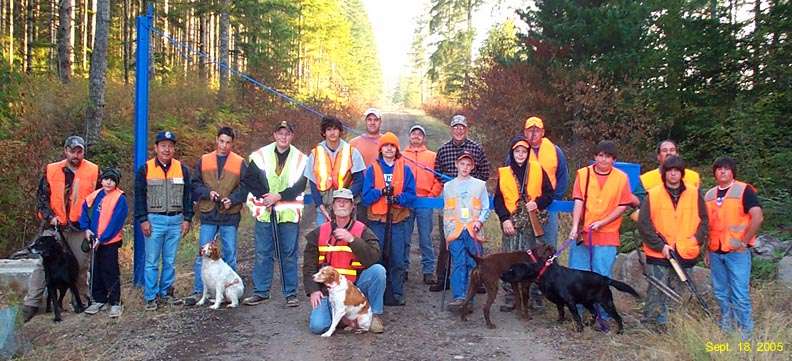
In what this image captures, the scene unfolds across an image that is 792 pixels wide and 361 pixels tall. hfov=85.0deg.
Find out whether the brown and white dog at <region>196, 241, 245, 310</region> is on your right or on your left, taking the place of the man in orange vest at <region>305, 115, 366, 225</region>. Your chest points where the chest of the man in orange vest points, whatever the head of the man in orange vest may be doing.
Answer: on your right

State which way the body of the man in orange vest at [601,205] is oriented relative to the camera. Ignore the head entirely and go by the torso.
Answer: toward the camera

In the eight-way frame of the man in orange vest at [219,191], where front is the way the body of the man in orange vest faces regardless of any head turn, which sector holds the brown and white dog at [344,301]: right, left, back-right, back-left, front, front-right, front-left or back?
front-left

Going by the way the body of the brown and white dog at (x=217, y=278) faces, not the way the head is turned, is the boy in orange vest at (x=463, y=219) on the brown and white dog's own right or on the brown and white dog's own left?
on the brown and white dog's own left

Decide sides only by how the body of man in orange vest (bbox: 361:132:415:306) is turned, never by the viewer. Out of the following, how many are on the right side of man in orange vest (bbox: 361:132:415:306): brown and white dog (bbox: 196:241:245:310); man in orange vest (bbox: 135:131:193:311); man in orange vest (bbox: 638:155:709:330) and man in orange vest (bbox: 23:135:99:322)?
3

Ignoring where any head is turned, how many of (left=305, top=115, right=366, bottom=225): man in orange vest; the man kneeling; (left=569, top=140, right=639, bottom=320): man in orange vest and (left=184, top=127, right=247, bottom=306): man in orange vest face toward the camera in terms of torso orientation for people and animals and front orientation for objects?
4

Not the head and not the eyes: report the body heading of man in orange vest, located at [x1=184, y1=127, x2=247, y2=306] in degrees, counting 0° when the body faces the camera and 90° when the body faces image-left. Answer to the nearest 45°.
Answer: approximately 0°

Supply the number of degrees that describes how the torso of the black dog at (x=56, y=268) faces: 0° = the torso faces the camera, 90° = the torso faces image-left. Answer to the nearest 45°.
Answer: approximately 45°

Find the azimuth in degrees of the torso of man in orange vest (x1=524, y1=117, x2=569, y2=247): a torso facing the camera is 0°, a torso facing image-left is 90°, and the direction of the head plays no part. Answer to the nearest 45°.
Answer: approximately 45°

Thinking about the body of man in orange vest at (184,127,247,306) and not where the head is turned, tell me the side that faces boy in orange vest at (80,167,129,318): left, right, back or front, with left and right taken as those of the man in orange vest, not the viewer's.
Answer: right
